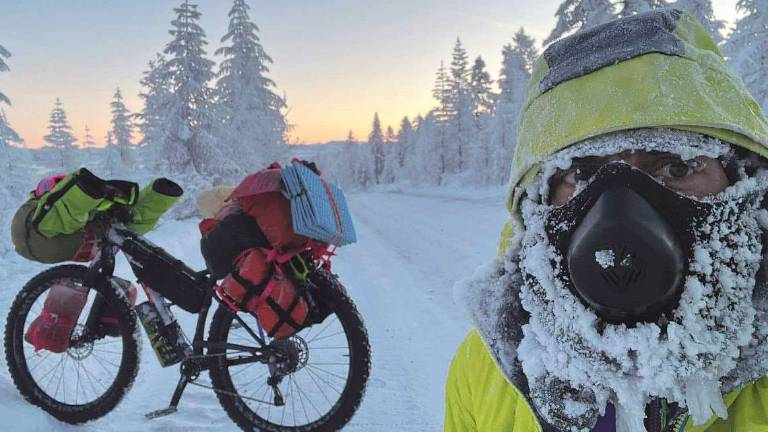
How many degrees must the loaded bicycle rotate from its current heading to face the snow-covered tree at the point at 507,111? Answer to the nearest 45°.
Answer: approximately 135° to its right

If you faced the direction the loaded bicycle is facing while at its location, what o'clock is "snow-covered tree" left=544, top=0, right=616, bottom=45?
The snow-covered tree is roughly at 5 o'clock from the loaded bicycle.

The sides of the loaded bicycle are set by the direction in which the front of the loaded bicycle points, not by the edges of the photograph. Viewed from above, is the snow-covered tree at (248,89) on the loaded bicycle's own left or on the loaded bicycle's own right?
on the loaded bicycle's own right

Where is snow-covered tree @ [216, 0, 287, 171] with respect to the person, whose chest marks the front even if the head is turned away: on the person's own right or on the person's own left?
on the person's own right

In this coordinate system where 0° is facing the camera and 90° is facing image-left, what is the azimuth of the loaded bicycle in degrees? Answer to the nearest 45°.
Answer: approximately 90°

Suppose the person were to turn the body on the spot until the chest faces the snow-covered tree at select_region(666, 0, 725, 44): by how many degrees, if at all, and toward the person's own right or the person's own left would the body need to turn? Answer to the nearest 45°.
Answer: approximately 180°

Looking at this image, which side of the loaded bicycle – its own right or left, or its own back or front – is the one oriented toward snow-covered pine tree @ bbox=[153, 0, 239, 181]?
right

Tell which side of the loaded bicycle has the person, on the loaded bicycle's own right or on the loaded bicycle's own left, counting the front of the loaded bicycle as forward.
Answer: on the loaded bicycle's own left

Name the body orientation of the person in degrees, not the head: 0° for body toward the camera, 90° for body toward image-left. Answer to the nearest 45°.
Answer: approximately 0°
